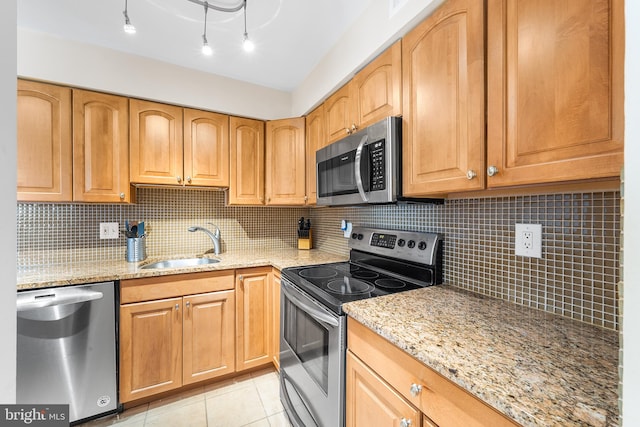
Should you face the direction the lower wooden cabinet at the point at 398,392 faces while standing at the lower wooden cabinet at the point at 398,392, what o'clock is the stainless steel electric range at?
The stainless steel electric range is roughly at 3 o'clock from the lower wooden cabinet.

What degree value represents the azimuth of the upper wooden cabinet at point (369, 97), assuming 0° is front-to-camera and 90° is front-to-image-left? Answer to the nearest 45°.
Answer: approximately 45°

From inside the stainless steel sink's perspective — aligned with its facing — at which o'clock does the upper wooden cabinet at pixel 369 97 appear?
The upper wooden cabinet is roughly at 11 o'clock from the stainless steel sink.

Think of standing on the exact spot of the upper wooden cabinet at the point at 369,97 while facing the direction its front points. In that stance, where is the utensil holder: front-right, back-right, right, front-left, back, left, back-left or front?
front-right

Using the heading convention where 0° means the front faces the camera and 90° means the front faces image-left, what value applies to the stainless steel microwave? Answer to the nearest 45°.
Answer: approximately 45°

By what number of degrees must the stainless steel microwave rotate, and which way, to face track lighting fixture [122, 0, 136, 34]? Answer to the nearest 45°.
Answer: approximately 45° to its right

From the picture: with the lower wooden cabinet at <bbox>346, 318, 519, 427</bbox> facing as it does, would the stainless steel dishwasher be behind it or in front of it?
in front

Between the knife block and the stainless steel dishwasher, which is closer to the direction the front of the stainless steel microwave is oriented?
the stainless steel dishwasher

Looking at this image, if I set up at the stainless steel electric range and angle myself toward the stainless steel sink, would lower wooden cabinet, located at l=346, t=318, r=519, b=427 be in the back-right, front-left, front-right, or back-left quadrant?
back-left

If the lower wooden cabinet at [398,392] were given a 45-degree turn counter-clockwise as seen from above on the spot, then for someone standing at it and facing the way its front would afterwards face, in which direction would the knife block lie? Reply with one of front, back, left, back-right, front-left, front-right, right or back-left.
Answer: back-right
